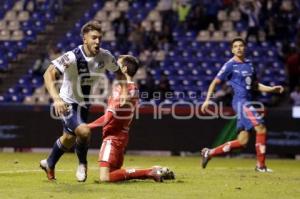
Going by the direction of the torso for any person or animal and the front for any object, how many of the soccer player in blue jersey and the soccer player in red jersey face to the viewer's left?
1

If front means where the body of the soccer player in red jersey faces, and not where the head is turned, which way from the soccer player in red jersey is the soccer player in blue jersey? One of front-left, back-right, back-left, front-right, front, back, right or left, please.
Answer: back-right

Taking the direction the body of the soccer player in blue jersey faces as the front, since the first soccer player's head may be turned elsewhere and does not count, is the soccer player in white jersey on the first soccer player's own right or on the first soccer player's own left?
on the first soccer player's own right

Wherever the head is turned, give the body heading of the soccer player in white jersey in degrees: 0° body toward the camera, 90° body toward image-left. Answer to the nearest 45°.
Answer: approximately 315°

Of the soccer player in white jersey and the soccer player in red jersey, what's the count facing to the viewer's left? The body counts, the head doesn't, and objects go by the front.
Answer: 1

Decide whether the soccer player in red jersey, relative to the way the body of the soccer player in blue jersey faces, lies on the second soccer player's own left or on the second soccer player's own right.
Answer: on the second soccer player's own right

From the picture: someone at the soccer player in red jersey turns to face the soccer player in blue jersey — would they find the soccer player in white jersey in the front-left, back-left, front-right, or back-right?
back-left

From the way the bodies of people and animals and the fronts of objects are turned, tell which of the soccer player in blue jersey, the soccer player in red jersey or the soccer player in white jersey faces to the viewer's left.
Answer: the soccer player in red jersey

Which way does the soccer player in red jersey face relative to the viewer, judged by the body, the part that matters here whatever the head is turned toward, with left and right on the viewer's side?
facing to the left of the viewer
